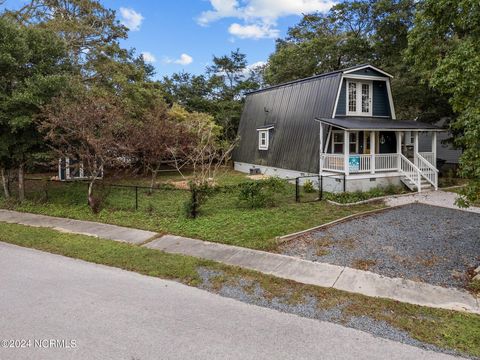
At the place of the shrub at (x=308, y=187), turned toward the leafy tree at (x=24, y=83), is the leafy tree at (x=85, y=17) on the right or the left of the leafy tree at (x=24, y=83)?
right

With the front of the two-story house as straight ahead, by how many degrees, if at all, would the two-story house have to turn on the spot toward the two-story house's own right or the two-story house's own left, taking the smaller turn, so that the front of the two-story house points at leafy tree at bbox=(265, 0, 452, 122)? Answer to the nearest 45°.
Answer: approximately 135° to the two-story house's own left

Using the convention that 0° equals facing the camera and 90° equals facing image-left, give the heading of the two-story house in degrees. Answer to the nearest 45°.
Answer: approximately 315°

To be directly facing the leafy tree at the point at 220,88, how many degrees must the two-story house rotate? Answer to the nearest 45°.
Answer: approximately 180°

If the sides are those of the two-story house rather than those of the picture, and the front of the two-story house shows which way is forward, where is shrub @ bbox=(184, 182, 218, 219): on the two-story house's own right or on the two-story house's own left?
on the two-story house's own right

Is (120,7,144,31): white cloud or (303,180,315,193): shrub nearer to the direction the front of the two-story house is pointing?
the shrub

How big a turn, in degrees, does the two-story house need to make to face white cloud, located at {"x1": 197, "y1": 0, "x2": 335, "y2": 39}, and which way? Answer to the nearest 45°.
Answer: approximately 180°

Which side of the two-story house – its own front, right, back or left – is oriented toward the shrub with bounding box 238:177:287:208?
right

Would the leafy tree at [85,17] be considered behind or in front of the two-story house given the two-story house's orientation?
behind

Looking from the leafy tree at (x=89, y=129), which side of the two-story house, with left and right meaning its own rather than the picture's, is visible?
right

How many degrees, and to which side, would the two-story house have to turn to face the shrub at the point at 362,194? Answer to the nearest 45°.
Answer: approximately 45° to its right
